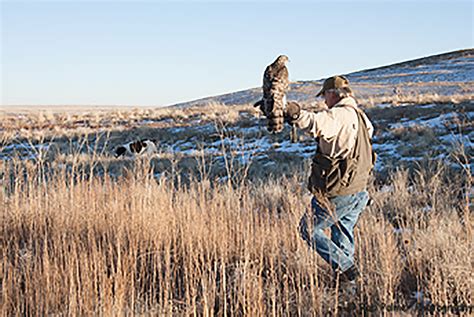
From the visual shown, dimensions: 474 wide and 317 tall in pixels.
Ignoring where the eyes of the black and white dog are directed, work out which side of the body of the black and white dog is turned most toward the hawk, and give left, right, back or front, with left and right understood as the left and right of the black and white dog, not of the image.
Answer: left

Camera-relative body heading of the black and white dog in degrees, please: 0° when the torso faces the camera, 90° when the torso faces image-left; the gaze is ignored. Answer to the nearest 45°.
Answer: approximately 90°
